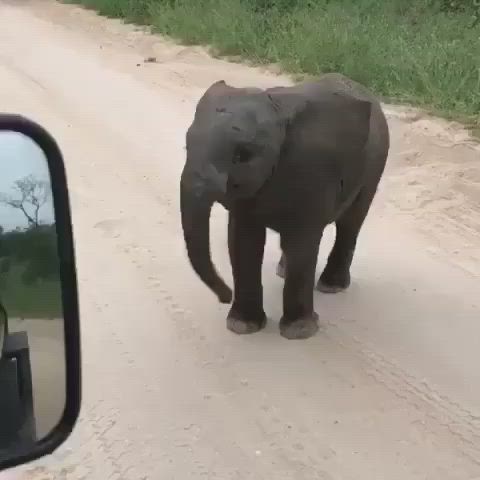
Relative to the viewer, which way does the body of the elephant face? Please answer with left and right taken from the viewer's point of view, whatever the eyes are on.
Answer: facing the viewer and to the left of the viewer
